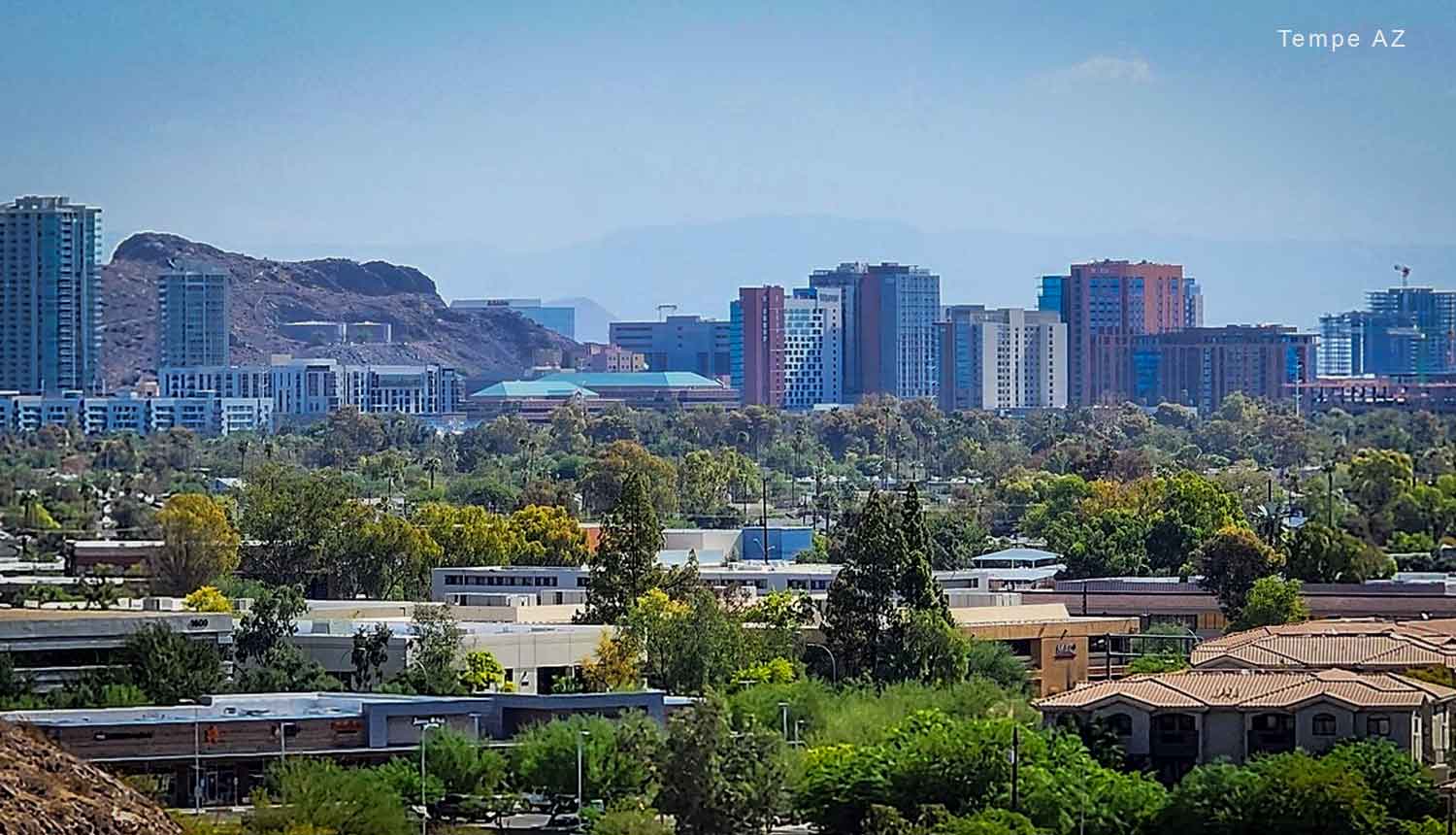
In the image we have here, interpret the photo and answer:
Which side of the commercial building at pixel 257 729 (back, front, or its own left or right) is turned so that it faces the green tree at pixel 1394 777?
left

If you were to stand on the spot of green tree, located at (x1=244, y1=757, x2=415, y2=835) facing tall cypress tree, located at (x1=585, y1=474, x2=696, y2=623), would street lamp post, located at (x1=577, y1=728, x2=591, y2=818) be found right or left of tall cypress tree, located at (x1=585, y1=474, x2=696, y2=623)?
right

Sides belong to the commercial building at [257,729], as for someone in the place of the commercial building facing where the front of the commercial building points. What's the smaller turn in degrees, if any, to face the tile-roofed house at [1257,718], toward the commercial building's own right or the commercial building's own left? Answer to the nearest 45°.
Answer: approximately 90° to the commercial building's own left

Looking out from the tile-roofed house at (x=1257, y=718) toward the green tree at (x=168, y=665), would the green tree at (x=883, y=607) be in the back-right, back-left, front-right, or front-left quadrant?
front-right

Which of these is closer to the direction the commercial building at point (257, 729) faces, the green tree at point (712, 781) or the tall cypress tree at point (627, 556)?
the green tree

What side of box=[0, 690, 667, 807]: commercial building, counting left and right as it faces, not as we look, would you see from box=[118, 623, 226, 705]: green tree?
back

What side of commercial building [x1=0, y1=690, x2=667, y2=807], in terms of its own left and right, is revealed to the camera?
front

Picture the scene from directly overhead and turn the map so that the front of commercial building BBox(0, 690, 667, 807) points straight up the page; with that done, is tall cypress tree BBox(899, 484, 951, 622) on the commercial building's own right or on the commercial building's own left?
on the commercial building's own left

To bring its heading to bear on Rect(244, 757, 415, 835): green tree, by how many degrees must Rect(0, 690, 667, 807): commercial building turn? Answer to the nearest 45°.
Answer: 0° — it already faces it

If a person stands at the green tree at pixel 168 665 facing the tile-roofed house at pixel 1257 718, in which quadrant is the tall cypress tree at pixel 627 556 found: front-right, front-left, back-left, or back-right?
front-left
